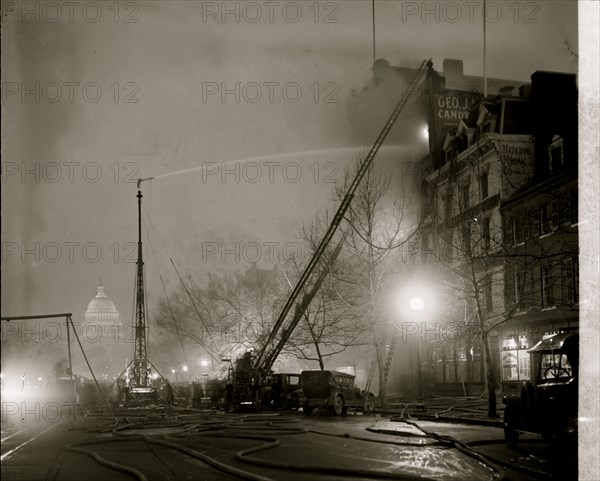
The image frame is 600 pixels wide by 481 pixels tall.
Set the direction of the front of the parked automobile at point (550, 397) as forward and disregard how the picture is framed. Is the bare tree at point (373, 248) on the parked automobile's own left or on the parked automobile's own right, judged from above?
on the parked automobile's own right

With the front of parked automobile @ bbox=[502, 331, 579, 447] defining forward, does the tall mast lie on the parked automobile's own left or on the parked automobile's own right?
on the parked automobile's own right
